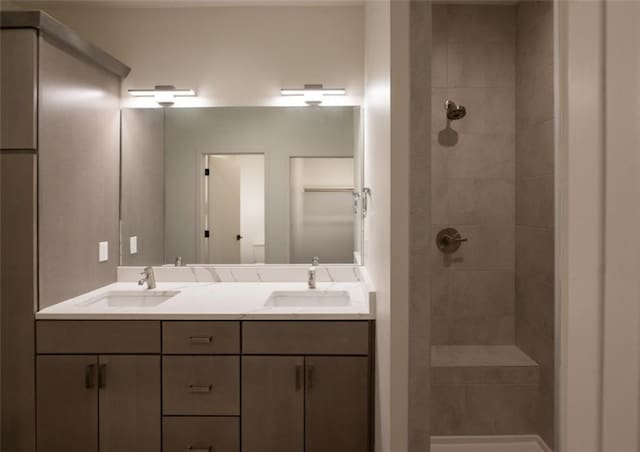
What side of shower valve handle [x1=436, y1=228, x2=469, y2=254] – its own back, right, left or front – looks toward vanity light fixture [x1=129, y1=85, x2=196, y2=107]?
right

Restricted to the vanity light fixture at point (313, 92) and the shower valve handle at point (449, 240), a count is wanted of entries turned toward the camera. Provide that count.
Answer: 2

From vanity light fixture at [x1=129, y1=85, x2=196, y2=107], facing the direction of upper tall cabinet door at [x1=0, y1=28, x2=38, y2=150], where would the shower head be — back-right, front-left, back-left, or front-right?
back-left

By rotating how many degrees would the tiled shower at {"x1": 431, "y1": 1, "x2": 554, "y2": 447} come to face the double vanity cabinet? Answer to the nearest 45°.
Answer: approximately 45° to its right

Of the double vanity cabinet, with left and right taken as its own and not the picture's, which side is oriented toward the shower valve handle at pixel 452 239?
left
